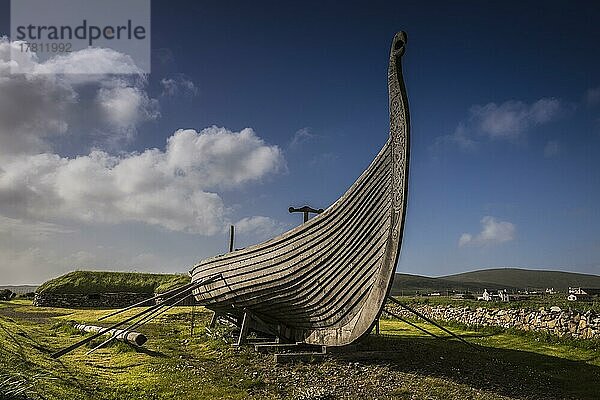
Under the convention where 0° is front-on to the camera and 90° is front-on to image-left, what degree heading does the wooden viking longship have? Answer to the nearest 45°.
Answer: approximately 315°

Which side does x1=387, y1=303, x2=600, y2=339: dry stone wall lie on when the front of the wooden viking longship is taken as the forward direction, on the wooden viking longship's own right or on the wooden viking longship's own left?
on the wooden viking longship's own left

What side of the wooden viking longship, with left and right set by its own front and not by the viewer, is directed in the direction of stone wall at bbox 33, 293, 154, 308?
back

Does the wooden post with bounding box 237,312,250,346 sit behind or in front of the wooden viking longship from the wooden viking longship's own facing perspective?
behind
